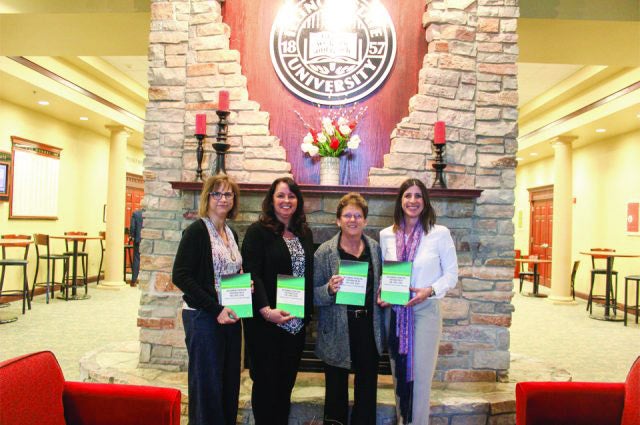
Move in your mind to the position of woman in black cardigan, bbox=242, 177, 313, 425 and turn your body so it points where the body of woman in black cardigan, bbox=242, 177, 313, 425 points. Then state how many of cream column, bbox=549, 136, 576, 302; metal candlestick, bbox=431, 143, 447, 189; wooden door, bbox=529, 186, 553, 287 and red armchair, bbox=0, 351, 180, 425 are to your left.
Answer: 3

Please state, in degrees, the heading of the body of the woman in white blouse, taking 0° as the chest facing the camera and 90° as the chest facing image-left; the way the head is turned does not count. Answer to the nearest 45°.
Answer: approximately 45°

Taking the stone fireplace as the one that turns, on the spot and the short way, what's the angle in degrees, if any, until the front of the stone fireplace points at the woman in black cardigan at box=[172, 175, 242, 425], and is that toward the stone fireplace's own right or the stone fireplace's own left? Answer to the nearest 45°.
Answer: approximately 45° to the stone fireplace's own right

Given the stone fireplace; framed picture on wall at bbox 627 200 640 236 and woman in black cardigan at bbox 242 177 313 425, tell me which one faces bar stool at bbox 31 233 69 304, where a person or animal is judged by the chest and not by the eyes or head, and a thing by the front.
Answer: the framed picture on wall

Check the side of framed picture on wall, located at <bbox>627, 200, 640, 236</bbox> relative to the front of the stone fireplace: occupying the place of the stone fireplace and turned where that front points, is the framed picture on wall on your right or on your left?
on your left

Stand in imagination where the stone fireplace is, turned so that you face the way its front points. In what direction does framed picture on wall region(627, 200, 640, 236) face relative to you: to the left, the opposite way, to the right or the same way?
to the right

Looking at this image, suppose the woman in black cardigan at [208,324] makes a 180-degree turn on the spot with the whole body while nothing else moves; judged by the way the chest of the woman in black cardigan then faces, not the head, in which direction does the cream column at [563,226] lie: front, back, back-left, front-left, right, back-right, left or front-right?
right

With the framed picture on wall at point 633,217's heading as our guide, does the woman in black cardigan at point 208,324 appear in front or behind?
in front

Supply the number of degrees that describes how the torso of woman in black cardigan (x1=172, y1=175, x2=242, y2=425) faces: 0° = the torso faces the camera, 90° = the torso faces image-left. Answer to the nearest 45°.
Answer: approximately 315°

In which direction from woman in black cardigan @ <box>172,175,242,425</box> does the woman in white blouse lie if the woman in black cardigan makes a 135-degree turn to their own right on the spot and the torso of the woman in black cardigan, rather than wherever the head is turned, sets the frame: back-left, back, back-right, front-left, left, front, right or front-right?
back

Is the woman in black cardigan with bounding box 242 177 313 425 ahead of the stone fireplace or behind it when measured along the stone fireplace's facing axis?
ahead

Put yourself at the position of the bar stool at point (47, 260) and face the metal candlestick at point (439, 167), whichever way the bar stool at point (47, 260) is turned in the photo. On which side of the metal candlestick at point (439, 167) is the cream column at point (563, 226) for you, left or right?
left

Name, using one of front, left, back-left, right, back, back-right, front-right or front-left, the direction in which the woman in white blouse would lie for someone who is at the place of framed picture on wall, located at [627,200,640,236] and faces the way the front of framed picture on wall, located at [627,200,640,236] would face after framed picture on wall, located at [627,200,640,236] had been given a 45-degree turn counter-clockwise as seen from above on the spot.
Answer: front
